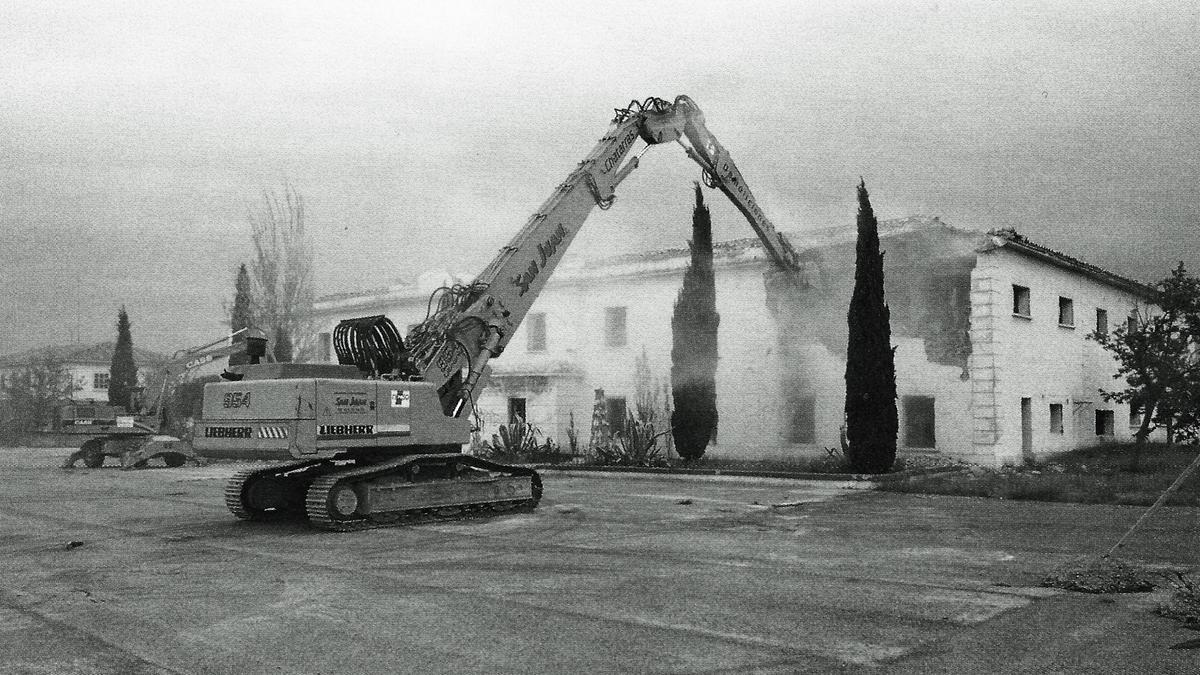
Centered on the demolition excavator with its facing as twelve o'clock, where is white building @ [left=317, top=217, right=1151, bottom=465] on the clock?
The white building is roughly at 12 o'clock from the demolition excavator.

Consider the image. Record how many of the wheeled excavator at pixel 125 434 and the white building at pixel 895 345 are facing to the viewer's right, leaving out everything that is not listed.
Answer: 1

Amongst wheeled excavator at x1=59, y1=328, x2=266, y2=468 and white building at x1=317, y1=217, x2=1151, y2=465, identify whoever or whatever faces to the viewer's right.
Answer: the wheeled excavator

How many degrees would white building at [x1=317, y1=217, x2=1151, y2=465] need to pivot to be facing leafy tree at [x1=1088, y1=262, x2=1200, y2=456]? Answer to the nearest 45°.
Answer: approximately 90° to its left

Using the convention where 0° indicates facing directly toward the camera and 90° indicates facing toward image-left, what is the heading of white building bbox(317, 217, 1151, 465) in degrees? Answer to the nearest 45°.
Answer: approximately 45°

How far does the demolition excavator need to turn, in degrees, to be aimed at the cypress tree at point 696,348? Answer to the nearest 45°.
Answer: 0° — it already faces it

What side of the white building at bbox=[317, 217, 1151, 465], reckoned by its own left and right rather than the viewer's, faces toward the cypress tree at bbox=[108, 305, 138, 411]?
right

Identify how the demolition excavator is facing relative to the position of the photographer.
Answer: facing away from the viewer and to the right of the viewer

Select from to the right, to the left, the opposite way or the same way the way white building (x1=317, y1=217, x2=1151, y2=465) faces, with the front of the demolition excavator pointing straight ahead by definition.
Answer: the opposite way

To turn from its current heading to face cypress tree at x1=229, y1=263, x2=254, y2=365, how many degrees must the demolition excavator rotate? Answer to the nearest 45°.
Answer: approximately 45° to its left

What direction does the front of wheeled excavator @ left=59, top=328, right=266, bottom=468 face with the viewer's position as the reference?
facing to the right of the viewer
